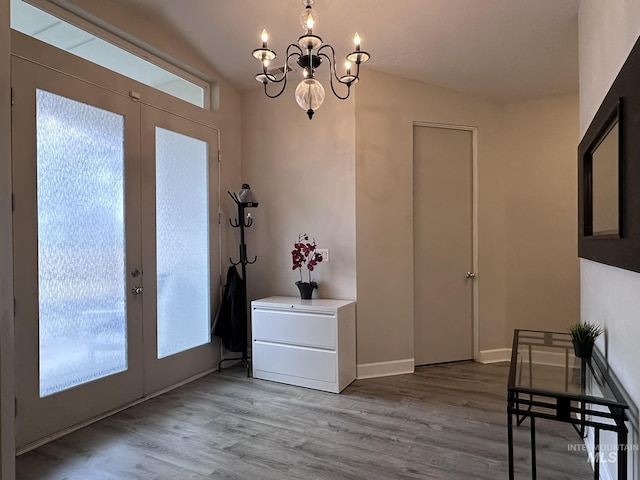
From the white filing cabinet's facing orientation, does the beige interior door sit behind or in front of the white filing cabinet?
behind

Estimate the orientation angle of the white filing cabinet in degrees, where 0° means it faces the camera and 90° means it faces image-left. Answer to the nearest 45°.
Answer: approximately 45°

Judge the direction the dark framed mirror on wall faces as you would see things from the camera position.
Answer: facing to the left of the viewer

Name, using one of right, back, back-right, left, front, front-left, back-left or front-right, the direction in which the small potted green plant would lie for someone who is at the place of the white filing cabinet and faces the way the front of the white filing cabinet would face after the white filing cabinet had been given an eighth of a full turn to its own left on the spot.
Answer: front-left

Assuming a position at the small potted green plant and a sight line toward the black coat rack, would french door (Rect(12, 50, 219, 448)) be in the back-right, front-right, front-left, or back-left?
front-left

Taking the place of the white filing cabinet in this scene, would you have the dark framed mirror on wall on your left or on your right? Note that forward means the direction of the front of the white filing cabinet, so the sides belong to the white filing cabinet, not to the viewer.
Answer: on your left

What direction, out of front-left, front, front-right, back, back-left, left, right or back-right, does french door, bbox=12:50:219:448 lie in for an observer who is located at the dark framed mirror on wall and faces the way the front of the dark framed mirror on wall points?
front

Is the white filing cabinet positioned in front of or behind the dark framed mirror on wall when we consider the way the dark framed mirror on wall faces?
in front

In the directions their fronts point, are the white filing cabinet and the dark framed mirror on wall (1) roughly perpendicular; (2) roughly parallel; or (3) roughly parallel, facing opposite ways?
roughly perpendicular

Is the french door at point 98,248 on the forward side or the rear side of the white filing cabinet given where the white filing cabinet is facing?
on the forward side

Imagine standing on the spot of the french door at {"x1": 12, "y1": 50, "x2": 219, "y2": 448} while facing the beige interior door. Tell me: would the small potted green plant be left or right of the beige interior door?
right

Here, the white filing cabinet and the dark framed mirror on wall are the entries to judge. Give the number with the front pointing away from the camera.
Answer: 0
